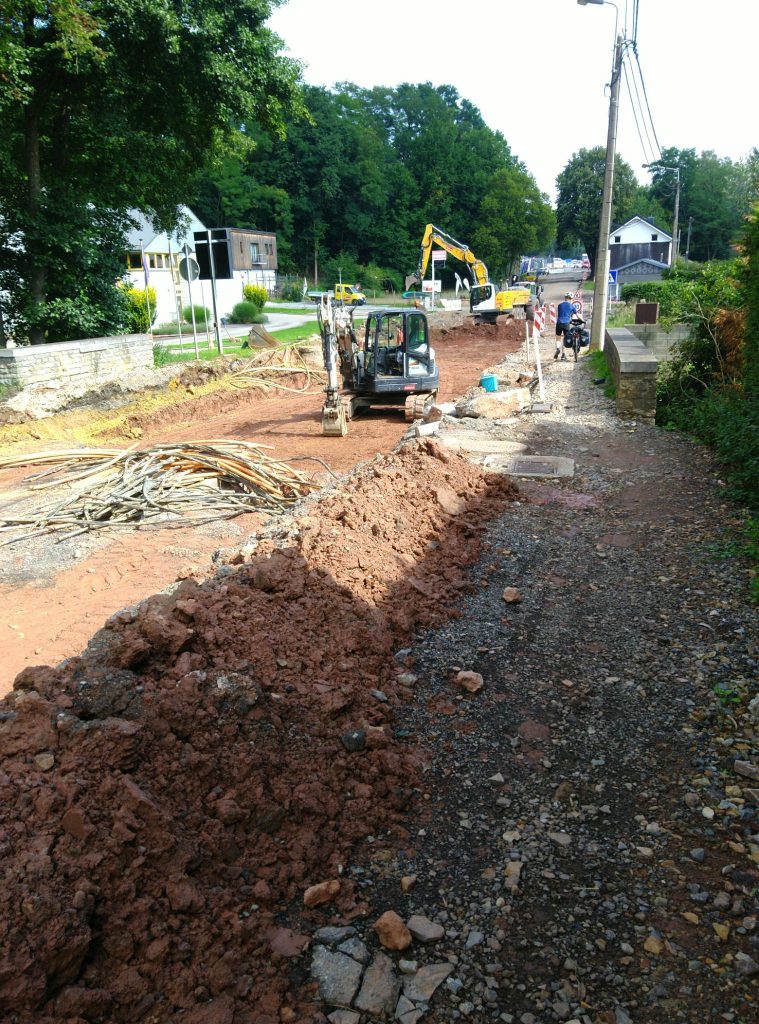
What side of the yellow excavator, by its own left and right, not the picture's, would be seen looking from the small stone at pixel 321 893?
left

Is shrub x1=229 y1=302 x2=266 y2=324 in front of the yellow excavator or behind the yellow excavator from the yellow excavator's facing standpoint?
in front

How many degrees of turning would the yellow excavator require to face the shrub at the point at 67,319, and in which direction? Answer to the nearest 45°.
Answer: approximately 45° to its left

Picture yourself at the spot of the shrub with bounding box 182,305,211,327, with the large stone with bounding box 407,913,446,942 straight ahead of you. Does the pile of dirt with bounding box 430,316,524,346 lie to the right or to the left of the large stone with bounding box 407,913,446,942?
left

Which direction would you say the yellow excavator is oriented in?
to the viewer's left

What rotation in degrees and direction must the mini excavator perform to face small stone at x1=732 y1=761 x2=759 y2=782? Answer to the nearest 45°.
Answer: approximately 45° to its left

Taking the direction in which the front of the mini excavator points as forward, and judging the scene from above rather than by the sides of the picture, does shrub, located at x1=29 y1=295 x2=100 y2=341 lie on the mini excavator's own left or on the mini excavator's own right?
on the mini excavator's own right

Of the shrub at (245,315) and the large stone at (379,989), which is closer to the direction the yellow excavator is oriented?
the shrub

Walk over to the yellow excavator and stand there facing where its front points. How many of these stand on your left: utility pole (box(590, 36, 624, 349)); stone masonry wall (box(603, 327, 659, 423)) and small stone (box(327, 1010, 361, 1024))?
3

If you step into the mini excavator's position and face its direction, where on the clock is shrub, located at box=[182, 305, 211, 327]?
The shrub is roughly at 4 o'clock from the mini excavator.

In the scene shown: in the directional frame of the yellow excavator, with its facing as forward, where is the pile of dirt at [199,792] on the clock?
The pile of dirt is roughly at 9 o'clock from the yellow excavator.

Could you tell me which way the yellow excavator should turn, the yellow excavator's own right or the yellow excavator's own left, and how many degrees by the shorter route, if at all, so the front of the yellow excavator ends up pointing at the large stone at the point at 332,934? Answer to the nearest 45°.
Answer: approximately 90° to the yellow excavator's own left

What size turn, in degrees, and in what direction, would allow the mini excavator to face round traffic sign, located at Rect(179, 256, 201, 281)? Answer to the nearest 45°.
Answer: approximately 90° to its right

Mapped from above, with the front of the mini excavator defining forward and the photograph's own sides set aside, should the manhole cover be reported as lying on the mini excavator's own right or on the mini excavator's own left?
on the mini excavator's own left

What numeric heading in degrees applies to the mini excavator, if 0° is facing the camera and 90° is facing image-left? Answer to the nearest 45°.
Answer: approximately 45°
